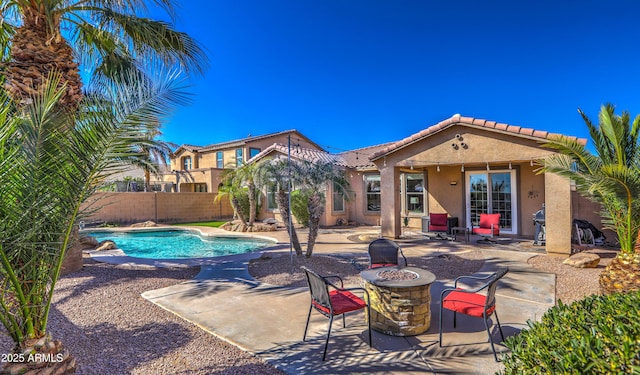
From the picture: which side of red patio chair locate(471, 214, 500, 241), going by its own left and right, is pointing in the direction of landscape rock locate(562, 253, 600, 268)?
left

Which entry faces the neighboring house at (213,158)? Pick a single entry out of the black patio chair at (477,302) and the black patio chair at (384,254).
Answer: the black patio chair at (477,302)

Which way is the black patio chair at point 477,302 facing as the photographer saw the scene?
facing away from the viewer and to the left of the viewer

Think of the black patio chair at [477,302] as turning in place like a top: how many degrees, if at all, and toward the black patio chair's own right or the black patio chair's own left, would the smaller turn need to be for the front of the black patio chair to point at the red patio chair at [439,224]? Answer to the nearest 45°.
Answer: approximately 45° to the black patio chair's own right

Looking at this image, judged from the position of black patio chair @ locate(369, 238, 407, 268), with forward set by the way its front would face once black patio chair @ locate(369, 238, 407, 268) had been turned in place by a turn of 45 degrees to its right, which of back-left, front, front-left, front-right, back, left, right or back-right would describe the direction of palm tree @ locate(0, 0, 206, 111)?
front-right

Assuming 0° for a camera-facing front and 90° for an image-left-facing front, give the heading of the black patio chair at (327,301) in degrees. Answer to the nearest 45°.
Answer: approximately 225°

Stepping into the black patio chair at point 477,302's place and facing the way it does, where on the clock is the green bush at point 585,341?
The green bush is roughly at 7 o'clock from the black patio chair.

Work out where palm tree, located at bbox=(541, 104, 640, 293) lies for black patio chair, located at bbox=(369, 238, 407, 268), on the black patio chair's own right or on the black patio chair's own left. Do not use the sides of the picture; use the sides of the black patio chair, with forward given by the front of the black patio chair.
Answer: on the black patio chair's own left
